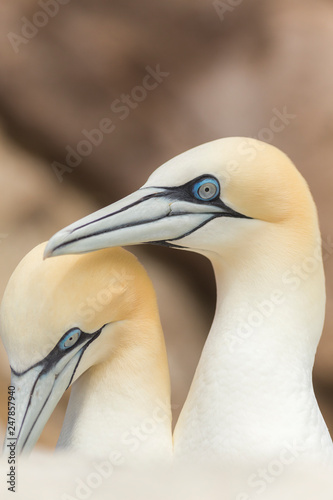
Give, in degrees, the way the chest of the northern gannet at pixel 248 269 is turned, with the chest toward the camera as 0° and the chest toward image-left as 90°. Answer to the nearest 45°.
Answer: approximately 90°
